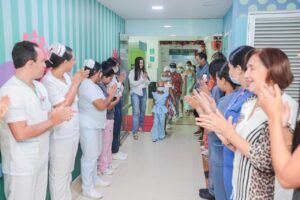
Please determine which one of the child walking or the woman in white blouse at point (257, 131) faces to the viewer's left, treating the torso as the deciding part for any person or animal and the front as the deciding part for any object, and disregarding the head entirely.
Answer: the woman in white blouse

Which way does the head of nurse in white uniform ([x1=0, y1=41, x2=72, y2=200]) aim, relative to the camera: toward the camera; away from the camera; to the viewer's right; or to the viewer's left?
to the viewer's right

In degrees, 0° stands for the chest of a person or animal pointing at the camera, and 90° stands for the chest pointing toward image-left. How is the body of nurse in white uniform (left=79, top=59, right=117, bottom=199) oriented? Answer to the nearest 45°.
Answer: approximately 270°

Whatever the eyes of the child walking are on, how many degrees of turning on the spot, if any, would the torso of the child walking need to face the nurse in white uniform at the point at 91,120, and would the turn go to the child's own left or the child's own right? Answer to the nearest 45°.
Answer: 0° — they already face them

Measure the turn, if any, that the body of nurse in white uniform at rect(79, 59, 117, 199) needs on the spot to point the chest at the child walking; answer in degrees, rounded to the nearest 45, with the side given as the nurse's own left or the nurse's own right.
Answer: approximately 45° to the nurse's own left

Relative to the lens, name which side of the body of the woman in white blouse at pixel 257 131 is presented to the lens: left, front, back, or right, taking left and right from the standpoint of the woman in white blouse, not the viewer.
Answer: left

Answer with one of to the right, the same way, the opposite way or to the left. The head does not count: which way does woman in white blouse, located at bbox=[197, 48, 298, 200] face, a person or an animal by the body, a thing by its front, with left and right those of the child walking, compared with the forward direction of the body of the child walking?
to the right

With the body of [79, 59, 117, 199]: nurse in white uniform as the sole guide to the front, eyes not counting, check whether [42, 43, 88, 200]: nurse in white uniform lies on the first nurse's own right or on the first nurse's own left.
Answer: on the first nurse's own right

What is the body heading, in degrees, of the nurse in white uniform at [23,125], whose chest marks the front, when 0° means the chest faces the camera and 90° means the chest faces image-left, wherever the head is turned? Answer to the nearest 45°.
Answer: approximately 315°

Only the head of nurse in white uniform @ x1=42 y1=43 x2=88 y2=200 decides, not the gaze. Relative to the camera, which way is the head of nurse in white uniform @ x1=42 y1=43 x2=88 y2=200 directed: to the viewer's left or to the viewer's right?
to the viewer's right

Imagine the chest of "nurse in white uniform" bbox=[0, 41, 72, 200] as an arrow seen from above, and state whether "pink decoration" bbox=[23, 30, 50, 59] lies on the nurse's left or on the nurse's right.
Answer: on the nurse's left

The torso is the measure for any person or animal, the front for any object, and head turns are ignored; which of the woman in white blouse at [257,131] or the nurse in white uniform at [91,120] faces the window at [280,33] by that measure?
the nurse in white uniform

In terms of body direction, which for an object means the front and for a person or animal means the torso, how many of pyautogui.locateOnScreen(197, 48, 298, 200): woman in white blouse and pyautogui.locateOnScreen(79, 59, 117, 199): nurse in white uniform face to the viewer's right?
1
